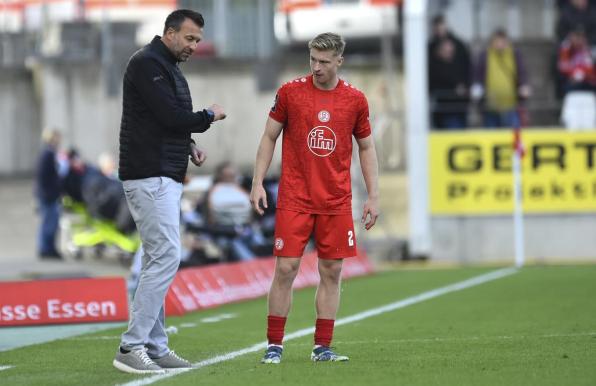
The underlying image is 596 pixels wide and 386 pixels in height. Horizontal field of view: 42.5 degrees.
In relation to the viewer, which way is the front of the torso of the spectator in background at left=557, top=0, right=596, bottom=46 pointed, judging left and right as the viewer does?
facing the viewer

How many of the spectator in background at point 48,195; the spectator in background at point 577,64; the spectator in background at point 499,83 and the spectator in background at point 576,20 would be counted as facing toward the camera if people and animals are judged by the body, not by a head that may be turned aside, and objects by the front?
3

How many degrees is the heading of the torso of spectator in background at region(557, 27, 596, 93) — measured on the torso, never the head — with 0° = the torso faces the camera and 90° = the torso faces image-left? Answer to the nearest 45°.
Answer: approximately 0°

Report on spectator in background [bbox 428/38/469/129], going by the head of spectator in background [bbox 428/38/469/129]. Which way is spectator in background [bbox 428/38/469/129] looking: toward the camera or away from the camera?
toward the camera

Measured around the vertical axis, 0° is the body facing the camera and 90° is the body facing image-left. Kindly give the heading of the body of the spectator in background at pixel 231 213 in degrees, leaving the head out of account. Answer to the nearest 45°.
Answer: approximately 315°

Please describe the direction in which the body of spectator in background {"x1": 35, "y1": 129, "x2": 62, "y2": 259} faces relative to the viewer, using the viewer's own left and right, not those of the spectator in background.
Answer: facing to the right of the viewer

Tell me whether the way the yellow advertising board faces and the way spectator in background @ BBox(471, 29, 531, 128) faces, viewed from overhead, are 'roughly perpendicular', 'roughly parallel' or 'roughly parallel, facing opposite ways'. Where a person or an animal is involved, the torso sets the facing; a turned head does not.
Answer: roughly parallel

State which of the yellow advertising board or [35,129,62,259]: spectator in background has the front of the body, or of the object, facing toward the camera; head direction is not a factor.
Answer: the yellow advertising board

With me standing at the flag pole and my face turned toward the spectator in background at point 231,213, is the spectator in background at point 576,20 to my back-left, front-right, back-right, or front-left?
back-right

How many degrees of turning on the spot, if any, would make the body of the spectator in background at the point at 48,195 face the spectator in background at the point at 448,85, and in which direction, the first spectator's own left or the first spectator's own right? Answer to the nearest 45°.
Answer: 0° — they already face them

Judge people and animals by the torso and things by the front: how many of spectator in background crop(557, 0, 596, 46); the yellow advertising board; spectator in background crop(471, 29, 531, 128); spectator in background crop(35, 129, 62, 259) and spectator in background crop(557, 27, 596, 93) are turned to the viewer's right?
1

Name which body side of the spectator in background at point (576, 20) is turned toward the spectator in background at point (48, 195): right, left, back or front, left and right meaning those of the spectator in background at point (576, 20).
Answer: right

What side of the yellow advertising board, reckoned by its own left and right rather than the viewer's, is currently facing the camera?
front

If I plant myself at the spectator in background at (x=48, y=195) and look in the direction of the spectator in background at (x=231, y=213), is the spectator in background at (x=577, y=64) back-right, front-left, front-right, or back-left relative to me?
front-left

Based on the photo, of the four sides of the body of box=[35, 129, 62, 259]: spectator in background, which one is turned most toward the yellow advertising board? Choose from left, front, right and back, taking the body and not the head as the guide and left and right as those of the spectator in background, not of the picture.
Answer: front

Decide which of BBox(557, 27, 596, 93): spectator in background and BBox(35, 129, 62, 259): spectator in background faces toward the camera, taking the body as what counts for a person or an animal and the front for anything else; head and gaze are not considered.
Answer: BBox(557, 27, 596, 93): spectator in background

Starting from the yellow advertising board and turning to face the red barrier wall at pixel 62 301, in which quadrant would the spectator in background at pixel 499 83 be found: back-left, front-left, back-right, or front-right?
back-right
